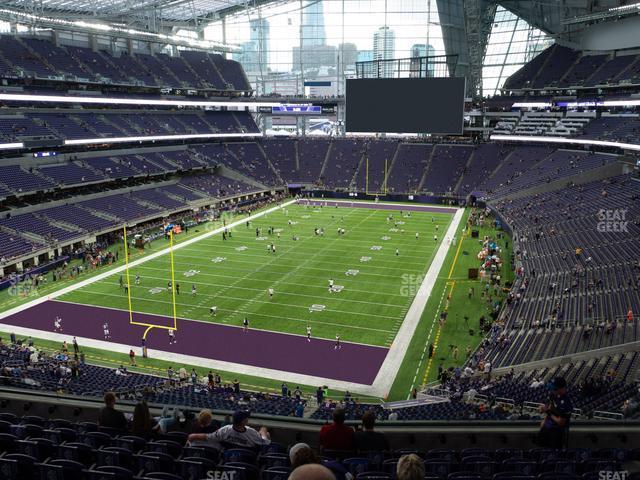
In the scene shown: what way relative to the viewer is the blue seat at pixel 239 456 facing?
away from the camera

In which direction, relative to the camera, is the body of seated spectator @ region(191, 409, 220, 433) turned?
away from the camera

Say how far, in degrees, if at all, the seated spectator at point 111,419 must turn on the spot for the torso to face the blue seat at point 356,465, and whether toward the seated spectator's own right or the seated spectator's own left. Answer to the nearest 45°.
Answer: approximately 135° to the seated spectator's own right

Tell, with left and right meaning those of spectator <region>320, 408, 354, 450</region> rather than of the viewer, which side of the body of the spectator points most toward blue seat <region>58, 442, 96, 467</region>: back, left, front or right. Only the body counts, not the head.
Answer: left

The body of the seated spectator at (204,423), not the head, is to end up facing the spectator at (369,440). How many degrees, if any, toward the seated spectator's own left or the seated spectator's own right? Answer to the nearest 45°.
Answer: approximately 135° to the seated spectator's own right

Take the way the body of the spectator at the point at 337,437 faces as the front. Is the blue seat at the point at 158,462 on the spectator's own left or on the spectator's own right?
on the spectator's own left

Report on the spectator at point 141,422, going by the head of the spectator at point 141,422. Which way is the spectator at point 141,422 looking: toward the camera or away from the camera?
away from the camera

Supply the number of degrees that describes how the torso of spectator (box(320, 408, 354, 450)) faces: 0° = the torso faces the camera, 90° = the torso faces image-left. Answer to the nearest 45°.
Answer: approximately 180°

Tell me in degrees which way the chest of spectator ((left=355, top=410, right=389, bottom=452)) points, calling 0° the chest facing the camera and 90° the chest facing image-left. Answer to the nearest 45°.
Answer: approximately 180°

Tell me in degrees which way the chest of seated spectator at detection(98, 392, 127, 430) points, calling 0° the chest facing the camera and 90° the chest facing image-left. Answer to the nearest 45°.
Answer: approximately 180°

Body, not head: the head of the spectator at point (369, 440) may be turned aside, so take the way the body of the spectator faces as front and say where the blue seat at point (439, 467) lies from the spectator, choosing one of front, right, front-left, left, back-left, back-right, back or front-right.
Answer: right

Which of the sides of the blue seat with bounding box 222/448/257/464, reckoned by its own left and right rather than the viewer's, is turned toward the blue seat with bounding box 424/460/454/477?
right
